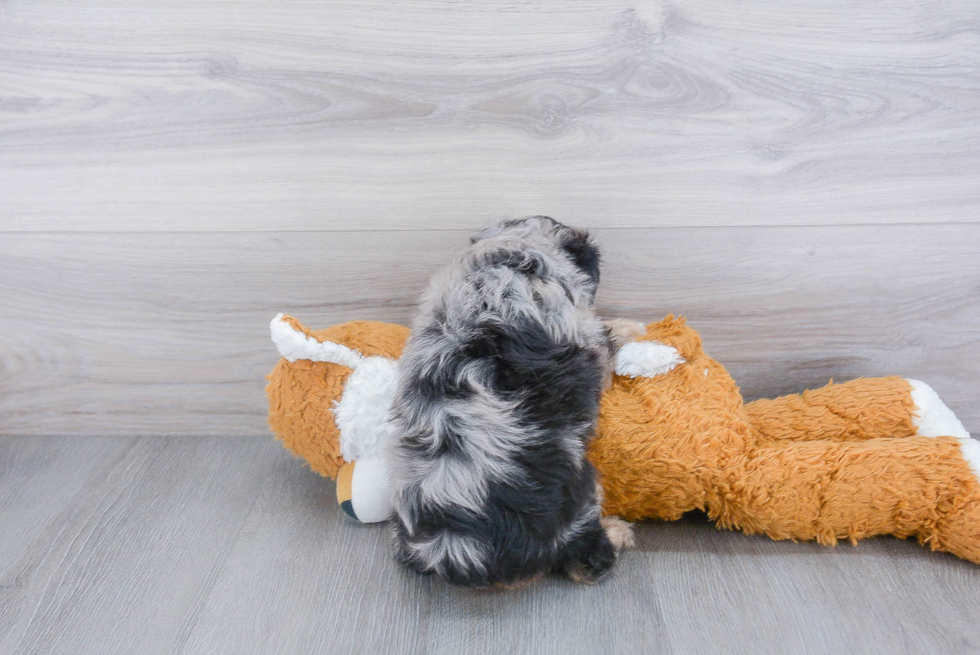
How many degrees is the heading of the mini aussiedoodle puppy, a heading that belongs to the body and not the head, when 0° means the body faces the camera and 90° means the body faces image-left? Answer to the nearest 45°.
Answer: approximately 180°
